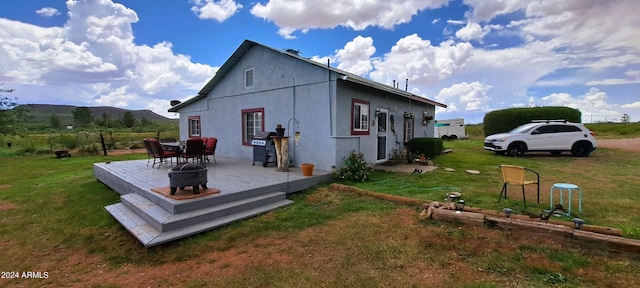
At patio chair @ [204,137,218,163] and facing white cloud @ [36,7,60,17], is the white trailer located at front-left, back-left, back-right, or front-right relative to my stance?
back-right

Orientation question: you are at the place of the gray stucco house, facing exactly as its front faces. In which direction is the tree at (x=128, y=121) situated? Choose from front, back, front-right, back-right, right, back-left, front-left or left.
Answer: back

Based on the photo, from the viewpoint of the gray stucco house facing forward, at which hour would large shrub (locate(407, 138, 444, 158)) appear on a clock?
The large shrub is roughly at 10 o'clock from the gray stucco house.

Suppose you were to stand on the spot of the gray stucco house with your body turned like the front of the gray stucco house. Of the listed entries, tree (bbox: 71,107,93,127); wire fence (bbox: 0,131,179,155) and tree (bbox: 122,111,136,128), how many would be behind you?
3

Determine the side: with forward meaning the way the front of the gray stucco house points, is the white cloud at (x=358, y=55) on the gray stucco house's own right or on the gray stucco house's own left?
on the gray stucco house's own left

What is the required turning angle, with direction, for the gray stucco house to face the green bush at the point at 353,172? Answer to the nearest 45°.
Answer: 0° — it already faces it

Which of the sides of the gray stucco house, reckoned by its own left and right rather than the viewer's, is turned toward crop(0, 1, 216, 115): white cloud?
back

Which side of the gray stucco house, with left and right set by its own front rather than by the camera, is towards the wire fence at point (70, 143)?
back

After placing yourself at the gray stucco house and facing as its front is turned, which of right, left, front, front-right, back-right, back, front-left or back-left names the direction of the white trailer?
left

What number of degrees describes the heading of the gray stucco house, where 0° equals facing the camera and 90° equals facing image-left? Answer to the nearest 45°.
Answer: approximately 315°

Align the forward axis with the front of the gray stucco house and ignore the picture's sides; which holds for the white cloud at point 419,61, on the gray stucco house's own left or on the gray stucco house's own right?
on the gray stucco house's own left
